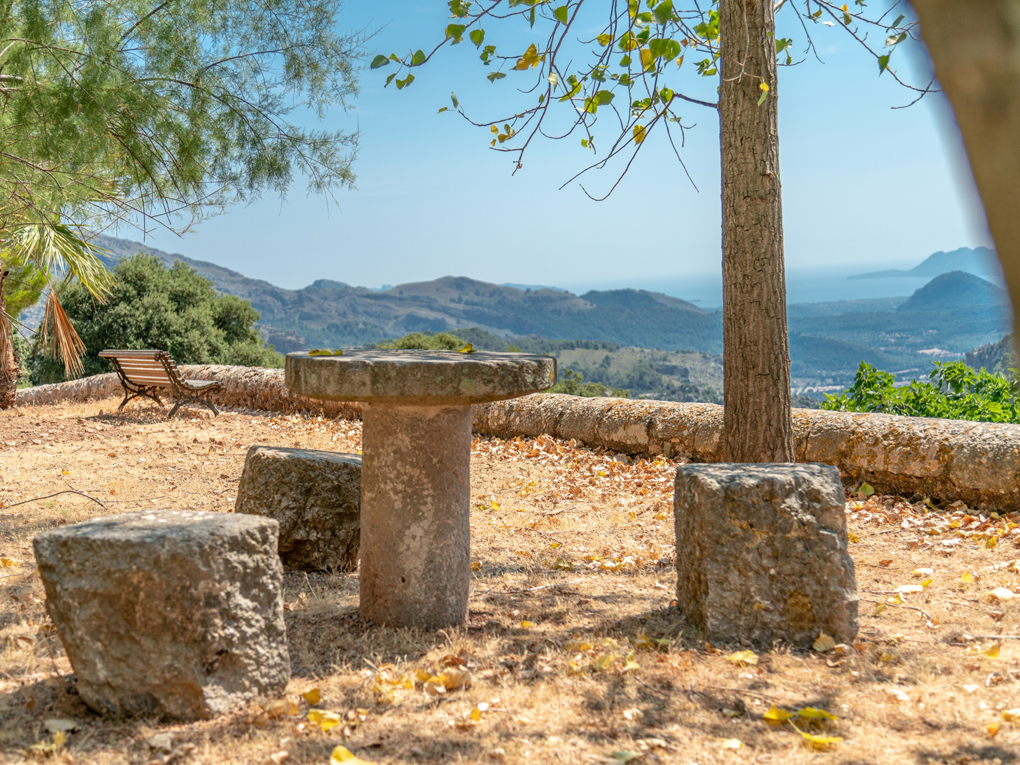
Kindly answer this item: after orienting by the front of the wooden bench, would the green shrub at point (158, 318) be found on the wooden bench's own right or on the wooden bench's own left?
on the wooden bench's own left

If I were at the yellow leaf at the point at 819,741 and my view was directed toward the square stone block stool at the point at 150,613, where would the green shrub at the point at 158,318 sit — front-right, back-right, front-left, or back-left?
front-right

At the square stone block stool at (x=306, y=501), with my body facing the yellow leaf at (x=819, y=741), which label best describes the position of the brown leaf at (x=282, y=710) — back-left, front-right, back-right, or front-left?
front-right

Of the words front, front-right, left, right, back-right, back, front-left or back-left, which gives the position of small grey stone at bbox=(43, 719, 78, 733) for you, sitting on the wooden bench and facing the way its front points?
back-right

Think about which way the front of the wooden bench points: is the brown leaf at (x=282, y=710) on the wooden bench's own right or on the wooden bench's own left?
on the wooden bench's own right

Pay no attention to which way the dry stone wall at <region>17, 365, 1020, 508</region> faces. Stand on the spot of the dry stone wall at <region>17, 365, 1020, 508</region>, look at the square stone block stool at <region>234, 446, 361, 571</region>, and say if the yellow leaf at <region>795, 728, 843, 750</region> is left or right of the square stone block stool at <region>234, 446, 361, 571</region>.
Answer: left
